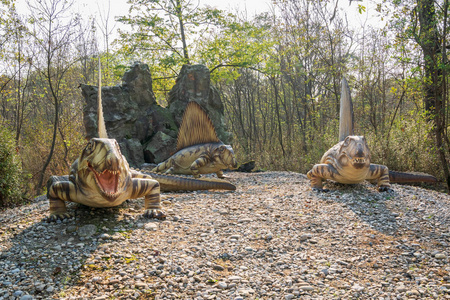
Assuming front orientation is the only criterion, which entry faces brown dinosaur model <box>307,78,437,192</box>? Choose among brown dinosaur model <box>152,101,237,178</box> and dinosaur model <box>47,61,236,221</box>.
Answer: brown dinosaur model <box>152,101,237,178</box>

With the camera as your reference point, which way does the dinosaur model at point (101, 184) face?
facing the viewer

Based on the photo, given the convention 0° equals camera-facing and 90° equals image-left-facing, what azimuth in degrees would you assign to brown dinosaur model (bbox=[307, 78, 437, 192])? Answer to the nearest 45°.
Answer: approximately 0°

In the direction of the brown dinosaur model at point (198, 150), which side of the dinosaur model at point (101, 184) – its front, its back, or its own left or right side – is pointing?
back

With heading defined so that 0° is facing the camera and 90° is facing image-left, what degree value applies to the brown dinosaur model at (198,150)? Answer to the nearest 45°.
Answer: approximately 315°

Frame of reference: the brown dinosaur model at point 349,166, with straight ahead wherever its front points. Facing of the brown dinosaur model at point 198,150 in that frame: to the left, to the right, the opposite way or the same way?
to the left

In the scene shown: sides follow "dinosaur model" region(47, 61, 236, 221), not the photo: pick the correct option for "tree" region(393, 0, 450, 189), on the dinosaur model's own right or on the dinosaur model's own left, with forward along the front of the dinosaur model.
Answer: on the dinosaur model's own left

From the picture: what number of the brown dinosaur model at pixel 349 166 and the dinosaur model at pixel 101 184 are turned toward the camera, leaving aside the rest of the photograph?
2

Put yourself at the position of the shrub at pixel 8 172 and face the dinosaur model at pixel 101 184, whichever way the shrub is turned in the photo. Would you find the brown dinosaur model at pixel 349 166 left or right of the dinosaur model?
left

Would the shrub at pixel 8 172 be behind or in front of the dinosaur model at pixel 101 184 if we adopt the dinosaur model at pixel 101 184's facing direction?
behind

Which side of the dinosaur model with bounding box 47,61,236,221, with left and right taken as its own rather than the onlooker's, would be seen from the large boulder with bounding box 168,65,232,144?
back

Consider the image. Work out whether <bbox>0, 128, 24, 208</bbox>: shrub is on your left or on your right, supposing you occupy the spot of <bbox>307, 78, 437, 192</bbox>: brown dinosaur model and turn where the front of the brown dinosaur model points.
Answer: on your right

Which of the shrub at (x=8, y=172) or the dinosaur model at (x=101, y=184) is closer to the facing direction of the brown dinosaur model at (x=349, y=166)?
the dinosaur model
